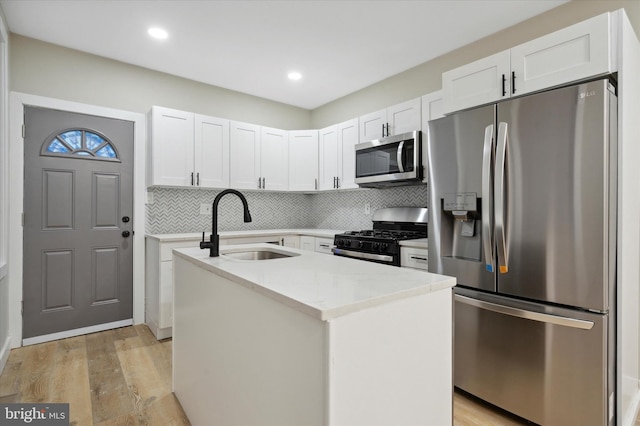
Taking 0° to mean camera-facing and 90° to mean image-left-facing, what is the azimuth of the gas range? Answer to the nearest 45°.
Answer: approximately 45°

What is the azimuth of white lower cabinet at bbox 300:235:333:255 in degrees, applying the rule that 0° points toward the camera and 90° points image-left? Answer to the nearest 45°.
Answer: approximately 45°

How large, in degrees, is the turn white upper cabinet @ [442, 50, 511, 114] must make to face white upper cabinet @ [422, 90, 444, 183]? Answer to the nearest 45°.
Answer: approximately 90° to its right

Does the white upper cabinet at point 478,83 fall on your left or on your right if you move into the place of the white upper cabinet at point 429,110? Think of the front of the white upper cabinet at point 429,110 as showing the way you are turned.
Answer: on your left

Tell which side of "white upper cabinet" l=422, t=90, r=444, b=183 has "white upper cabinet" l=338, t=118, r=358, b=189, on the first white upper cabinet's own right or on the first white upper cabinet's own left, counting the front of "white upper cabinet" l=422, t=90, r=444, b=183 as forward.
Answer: on the first white upper cabinet's own right
